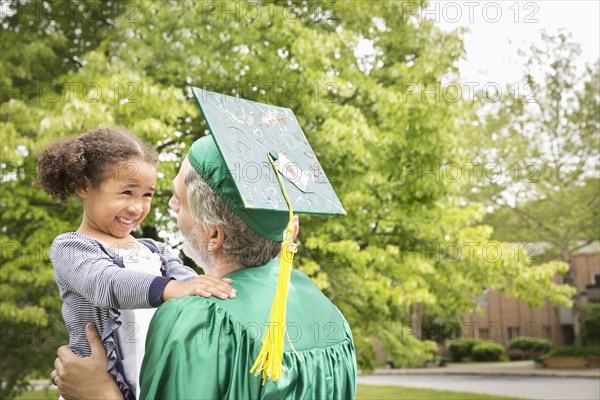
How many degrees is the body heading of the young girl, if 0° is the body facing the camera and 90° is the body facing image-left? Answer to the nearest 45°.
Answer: approximately 315°

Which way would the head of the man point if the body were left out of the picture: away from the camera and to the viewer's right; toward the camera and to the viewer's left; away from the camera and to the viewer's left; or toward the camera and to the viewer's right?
away from the camera and to the viewer's left

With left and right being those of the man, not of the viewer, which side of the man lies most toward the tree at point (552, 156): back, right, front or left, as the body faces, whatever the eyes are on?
right

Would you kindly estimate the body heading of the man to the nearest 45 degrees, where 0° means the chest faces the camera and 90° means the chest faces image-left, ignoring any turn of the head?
approximately 135°

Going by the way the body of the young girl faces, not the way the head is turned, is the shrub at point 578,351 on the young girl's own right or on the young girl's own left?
on the young girl's own left

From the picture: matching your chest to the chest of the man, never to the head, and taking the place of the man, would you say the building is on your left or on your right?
on your right

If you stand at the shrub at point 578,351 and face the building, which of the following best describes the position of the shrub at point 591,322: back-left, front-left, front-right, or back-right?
front-right

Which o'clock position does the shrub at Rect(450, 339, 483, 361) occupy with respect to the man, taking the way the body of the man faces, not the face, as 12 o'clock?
The shrub is roughly at 2 o'clock from the man.

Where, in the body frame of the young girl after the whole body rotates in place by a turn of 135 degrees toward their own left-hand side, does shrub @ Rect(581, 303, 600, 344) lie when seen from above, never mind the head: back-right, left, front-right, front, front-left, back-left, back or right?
front-right

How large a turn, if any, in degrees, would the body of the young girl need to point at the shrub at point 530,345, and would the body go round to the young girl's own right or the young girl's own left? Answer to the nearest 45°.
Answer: approximately 90° to the young girl's own left

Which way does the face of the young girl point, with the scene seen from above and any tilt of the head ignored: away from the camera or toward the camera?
toward the camera
